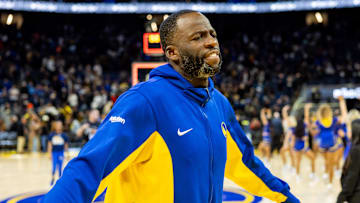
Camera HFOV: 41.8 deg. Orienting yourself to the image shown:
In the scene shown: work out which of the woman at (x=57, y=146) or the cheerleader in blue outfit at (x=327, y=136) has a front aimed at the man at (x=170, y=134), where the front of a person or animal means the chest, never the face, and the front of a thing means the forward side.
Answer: the woman at (x=57, y=146)

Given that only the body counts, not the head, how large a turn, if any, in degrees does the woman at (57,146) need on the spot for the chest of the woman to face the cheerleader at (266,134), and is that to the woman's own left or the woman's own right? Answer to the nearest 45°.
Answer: approximately 90° to the woman's own left

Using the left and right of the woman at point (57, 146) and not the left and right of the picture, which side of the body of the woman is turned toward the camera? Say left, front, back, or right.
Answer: front

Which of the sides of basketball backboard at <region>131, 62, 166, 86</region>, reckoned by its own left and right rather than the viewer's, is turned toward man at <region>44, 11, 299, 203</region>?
front

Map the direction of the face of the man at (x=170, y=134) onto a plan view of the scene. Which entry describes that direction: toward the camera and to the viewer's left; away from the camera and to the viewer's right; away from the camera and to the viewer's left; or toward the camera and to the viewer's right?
toward the camera and to the viewer's right

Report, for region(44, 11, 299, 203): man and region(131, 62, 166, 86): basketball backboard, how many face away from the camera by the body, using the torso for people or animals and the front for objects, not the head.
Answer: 0

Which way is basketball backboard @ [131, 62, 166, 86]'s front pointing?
toward the camera

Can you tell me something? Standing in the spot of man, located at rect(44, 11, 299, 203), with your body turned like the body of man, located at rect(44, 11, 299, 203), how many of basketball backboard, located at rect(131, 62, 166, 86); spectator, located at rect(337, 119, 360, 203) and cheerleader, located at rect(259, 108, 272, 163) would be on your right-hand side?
0

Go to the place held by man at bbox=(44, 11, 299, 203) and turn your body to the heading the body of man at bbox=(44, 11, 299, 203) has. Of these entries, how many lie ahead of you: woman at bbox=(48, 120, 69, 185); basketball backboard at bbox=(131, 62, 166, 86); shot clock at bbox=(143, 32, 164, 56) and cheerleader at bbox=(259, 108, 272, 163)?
0

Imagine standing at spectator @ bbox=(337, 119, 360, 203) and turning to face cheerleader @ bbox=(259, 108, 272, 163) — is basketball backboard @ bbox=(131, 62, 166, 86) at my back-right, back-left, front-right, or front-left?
front-left

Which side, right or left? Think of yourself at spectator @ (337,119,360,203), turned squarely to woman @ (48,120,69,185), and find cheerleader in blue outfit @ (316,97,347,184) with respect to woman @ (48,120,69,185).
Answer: right

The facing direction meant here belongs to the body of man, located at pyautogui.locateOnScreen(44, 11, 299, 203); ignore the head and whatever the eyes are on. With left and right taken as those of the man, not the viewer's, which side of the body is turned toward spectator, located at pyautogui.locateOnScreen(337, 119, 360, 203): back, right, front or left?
left

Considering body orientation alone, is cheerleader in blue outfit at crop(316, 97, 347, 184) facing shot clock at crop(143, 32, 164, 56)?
no

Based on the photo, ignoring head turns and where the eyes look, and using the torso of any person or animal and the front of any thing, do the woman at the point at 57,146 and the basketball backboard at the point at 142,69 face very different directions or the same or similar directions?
same or similar directions
